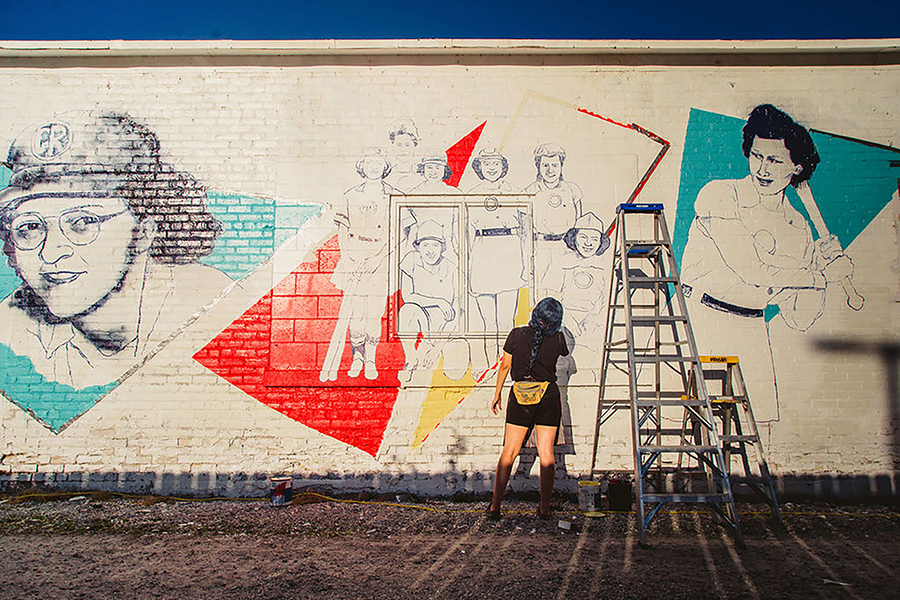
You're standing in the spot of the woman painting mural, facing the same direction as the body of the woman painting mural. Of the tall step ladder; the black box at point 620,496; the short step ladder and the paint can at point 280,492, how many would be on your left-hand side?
1

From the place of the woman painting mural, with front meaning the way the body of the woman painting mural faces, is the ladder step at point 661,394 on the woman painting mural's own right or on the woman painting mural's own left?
on the woman painting mural's own right

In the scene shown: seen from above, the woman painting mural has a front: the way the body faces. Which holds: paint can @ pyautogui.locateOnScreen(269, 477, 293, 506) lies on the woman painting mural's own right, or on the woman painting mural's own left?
on the woman painting mural's own left

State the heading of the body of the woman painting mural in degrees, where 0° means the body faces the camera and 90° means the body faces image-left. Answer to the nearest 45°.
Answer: approximately 180°

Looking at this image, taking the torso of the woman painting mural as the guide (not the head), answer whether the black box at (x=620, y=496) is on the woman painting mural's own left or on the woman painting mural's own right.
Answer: on the woman painting mural's own right

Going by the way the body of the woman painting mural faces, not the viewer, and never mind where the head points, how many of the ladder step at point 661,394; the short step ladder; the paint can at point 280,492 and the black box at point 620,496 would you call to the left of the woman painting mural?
1

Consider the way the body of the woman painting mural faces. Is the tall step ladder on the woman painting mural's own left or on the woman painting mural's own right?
on the woman painting mural's own right

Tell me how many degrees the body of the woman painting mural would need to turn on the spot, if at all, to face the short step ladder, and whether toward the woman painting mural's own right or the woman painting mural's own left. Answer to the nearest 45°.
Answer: approximately 90° to the woman painting mural's own right
